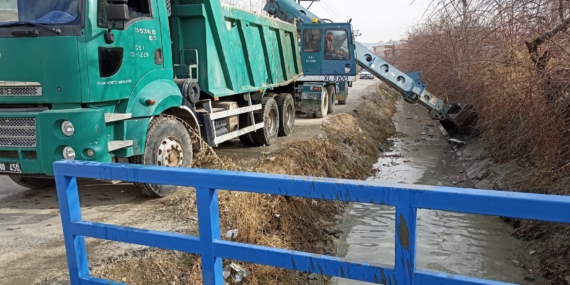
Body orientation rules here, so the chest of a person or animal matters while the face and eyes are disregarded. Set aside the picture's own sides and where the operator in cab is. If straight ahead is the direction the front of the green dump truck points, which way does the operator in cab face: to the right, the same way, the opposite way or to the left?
to the left

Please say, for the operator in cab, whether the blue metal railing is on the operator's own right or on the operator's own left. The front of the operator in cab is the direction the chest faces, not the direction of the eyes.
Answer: on the operator's own right

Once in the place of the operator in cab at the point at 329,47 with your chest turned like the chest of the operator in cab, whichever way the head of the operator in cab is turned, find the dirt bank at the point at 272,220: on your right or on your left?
on your right
